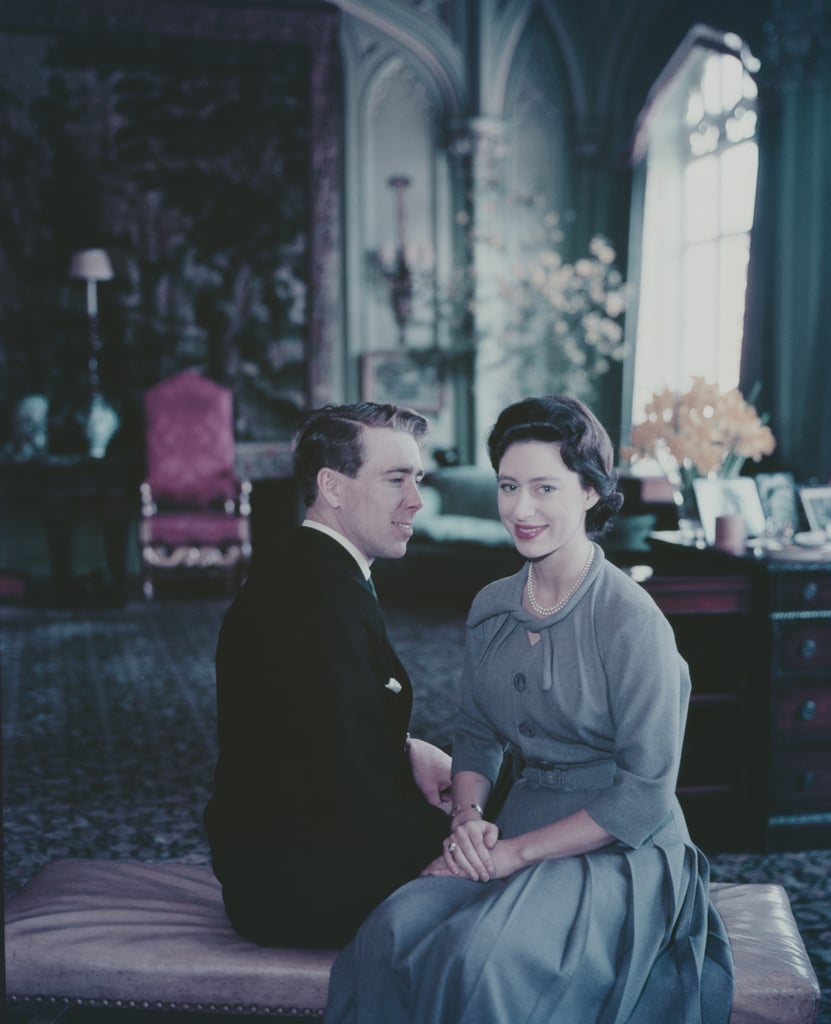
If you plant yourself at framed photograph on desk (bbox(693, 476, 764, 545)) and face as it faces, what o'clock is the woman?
The woman is roughly at 12 o'clock from the framed photograph on desk.

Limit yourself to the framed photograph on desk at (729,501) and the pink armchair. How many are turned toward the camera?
2

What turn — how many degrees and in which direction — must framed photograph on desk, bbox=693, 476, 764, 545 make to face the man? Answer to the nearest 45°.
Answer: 0° — it already faces them

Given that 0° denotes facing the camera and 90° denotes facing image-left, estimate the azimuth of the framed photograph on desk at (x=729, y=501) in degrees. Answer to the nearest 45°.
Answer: approximately 0°

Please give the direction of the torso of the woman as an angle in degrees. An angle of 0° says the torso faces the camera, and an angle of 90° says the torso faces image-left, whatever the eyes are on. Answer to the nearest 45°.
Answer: approximately 45°

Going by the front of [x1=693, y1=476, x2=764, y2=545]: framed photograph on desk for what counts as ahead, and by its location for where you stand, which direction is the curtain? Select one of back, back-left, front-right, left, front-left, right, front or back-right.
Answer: back

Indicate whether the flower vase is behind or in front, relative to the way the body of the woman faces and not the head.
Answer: behind

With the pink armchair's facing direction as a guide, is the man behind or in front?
in front
